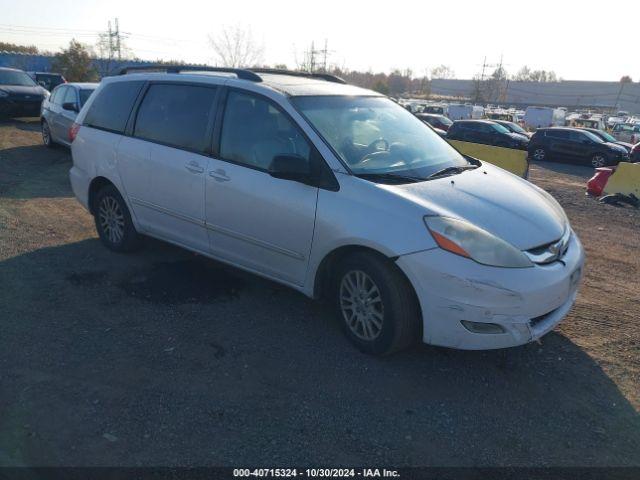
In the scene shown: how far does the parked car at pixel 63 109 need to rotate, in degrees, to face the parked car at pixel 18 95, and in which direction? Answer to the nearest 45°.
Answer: approximately 135° to its left

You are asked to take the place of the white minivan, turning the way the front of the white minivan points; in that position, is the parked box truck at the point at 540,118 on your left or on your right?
on your left

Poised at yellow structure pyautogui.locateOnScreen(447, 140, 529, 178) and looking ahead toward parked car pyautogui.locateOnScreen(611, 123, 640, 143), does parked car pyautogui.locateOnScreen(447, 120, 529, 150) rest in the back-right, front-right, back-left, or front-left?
front-left

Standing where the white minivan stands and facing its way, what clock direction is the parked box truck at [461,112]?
The parked box truck is roughly at 8 o'clock from the white minivan.

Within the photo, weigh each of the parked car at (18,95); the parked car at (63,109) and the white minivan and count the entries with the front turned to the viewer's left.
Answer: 0

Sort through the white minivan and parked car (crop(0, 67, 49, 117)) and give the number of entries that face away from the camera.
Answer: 0

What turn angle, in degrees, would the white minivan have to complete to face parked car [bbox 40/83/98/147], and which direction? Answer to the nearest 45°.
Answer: approximately 180°

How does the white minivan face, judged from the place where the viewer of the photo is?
facing the viewer and to the right of the viewer
